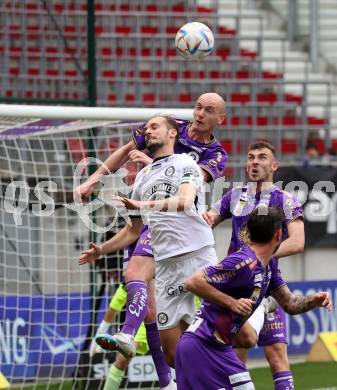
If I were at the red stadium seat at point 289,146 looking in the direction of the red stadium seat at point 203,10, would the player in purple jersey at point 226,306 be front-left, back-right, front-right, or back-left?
back-left

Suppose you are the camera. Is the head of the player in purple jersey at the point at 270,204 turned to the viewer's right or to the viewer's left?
to the viewer's left

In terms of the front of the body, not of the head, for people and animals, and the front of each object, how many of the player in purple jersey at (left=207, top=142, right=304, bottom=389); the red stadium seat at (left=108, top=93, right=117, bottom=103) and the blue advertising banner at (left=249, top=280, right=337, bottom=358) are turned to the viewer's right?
0

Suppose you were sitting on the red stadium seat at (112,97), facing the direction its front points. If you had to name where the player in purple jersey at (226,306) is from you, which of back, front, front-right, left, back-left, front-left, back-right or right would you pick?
front

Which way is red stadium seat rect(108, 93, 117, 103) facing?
toward the camera

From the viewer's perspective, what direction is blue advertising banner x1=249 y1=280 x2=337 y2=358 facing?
toward the camera

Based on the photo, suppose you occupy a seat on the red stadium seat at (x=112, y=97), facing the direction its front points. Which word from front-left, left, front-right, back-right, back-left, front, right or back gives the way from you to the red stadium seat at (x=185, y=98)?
left

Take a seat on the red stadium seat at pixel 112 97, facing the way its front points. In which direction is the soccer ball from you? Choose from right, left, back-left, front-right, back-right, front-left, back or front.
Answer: front

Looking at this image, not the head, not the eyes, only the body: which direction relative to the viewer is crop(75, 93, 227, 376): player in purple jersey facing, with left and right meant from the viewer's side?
facing the viewer and to the left of the viewer

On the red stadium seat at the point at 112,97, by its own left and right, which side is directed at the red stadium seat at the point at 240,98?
left
